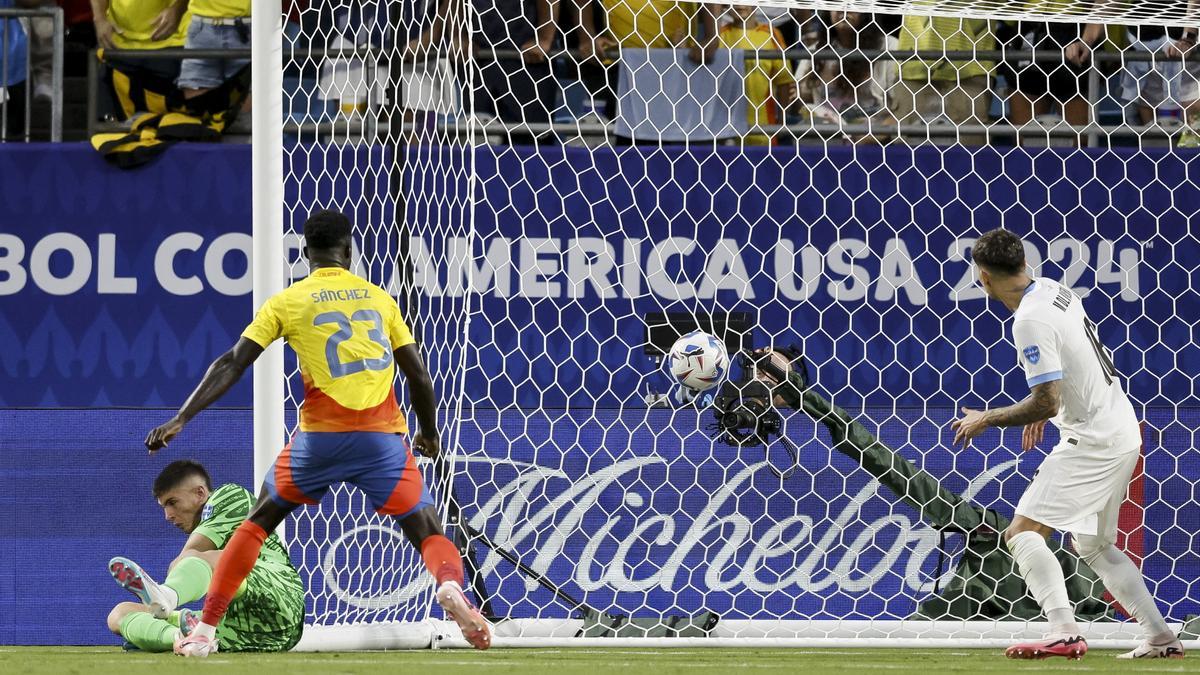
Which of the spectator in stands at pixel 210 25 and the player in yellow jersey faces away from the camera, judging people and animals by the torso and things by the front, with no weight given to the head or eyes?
the player in yellow jersey

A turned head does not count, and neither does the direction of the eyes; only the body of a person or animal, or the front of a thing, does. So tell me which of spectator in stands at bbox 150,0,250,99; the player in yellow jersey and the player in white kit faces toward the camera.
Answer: the spectator in stands

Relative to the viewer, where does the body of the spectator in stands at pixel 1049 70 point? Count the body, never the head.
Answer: toward the camera

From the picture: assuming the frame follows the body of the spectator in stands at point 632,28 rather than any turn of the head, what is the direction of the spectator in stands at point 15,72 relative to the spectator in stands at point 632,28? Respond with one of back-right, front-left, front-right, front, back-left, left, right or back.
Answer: right

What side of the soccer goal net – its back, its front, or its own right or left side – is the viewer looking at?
front

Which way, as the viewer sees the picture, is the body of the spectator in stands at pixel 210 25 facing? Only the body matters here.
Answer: toward the camera

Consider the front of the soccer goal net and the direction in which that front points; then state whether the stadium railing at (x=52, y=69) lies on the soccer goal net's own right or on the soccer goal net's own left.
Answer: on the soccer goal net's own right

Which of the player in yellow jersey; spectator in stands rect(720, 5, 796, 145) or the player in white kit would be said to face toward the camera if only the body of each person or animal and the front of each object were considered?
the spectator in stands

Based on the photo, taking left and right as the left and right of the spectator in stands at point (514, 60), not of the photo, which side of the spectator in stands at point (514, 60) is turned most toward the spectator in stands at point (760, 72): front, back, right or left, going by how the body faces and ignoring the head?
left

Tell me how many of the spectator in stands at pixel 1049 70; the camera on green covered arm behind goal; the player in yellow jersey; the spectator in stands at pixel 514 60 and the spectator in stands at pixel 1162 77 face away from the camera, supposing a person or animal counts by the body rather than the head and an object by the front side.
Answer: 1

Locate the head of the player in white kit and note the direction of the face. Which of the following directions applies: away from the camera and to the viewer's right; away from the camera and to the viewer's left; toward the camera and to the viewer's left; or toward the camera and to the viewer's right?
away from the camera and to the viewer's left

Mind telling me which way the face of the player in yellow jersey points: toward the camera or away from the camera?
away from the camera

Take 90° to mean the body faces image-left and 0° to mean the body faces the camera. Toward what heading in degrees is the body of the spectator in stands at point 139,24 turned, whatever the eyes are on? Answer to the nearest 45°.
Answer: approximately 0°

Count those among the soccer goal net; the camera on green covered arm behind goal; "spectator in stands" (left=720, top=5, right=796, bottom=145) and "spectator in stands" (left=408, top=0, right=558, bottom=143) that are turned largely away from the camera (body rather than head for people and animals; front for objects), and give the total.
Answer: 0
